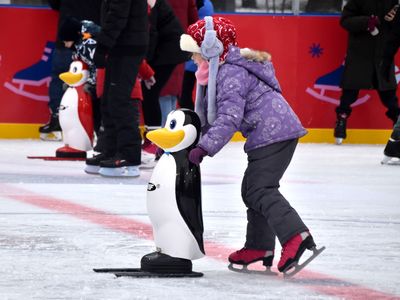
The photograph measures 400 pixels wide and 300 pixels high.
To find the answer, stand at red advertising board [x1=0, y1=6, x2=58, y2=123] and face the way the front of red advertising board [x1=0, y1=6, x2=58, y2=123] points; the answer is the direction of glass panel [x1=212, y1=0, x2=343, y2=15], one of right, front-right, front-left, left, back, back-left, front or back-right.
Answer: left

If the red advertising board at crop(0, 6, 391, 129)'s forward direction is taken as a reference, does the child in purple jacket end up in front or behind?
in front

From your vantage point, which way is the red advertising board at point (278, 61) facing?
toward the camera

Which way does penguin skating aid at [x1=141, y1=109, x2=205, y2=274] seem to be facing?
to the viewer's left

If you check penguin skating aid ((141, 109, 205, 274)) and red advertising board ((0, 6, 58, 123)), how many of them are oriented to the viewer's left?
1

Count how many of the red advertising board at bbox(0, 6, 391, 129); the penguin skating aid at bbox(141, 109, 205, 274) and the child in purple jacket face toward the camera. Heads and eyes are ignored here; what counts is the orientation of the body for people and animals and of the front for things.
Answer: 1

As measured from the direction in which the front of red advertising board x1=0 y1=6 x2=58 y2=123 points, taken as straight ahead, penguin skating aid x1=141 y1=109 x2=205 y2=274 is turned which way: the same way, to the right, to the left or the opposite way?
to the right

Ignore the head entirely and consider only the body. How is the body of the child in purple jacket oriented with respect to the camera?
to the viewer's left

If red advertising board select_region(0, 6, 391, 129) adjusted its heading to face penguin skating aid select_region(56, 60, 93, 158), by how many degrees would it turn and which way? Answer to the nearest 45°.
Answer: approximately 45° to its right

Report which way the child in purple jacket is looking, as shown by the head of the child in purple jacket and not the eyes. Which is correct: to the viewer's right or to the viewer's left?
to the viewer's left

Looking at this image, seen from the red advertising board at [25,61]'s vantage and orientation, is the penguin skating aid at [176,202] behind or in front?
in front
